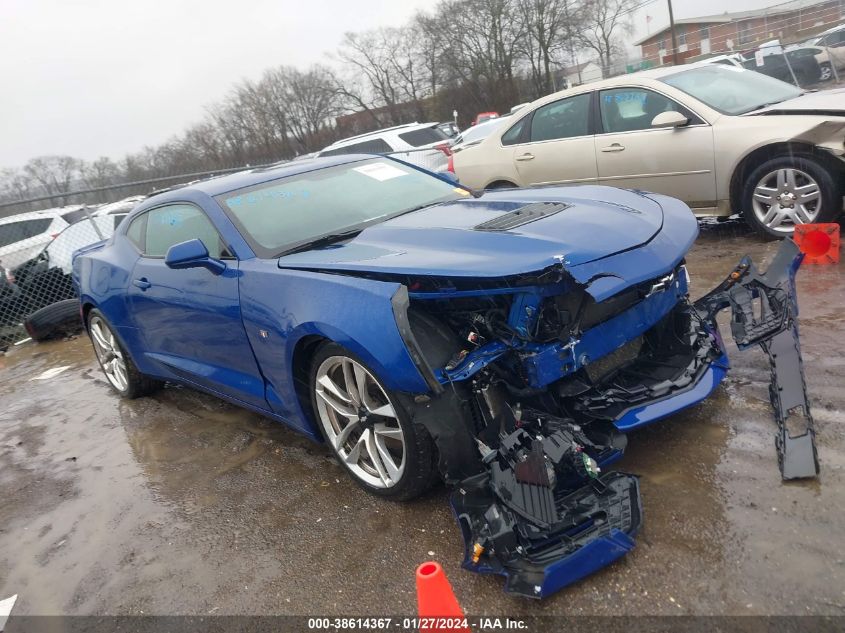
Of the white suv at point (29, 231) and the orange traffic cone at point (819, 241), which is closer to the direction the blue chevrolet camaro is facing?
the orange traffic cone

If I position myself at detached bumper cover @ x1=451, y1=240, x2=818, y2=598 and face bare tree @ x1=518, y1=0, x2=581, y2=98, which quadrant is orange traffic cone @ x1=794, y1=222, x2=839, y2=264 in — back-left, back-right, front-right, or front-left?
front-right

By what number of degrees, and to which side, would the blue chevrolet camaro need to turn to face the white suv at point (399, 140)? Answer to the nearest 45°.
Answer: approximately 135° to its left

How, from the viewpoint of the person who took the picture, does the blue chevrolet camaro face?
facing the viewer and to the right of the viewer

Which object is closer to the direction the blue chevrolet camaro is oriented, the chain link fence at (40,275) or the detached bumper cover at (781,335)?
the detached bumper cover

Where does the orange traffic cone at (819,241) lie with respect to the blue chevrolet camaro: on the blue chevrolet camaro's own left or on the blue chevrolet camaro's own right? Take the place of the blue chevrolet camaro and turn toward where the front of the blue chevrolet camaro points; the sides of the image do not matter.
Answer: on the blue chevrolet camaro's own left

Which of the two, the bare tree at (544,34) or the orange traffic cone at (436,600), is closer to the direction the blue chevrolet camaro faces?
the orange traffic cone

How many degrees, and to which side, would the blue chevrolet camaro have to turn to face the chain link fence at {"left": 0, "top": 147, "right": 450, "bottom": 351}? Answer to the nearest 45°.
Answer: approximately 180°

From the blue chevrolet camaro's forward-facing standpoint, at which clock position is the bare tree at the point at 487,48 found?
The bare tree is roughly at 8 o'clock from the blue chevrolet camaro.

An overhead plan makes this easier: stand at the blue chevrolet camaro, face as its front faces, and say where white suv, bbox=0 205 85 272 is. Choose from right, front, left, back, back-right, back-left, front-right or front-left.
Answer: back

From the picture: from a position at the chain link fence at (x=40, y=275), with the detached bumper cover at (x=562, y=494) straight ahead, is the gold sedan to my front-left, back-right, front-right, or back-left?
front-left

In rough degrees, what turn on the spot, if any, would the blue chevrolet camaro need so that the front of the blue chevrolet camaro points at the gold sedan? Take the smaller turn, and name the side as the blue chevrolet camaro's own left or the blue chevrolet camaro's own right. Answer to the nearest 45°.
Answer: approximately 90° to the blue chevrolet camaro's own left
